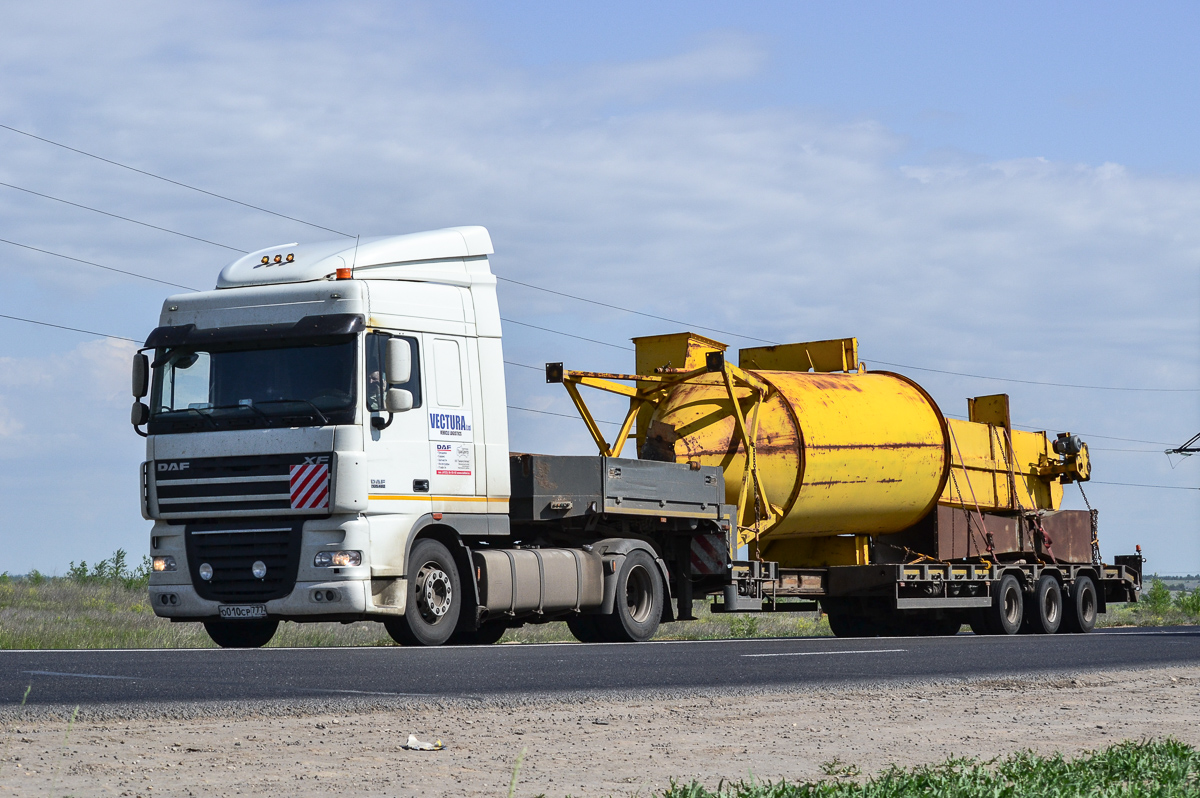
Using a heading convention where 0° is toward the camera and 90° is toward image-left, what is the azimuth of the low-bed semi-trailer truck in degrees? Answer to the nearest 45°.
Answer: approximately 45°
